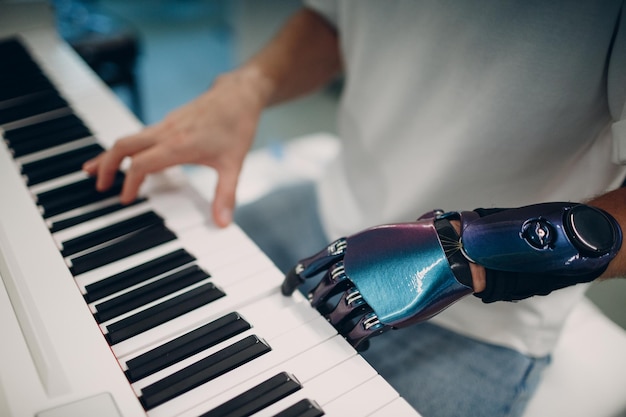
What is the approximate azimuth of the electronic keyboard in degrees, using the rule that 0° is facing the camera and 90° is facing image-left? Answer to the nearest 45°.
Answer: approximately 225°
